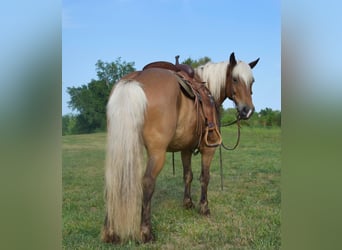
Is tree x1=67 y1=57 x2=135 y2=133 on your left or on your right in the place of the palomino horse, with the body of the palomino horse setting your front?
on your left

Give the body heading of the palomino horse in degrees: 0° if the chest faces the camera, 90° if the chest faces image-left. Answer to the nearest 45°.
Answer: approximately 225°
